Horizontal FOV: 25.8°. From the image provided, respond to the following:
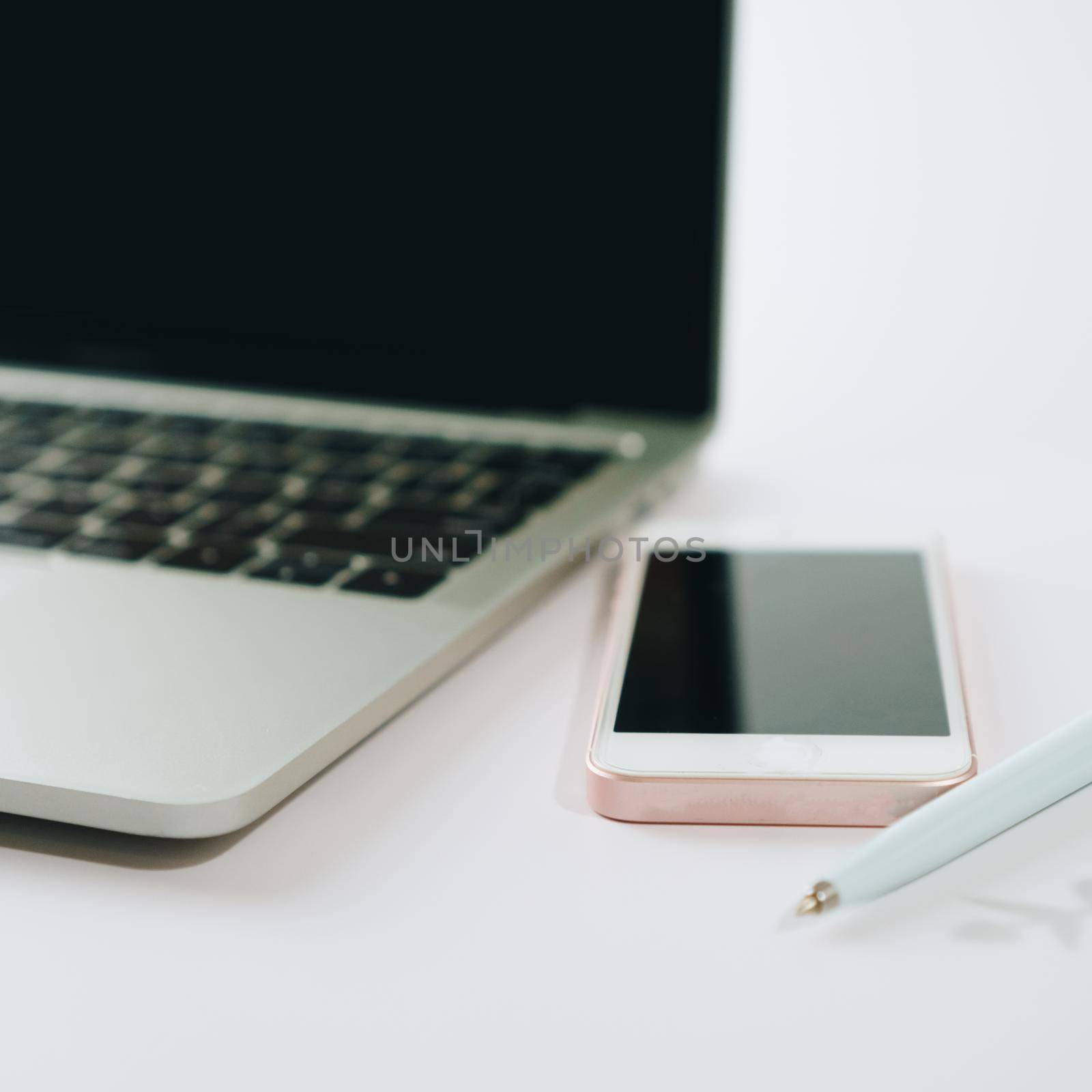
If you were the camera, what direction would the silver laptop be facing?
facing the viewer and to the left of the viewer
